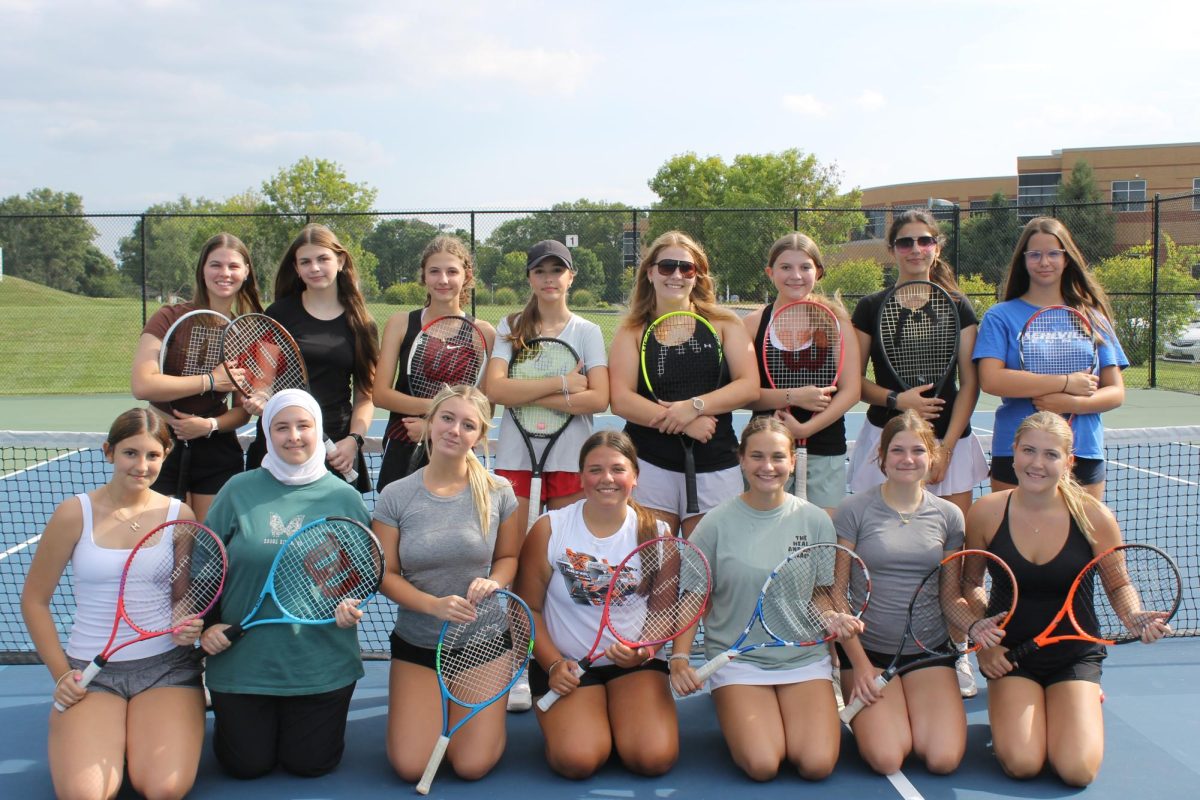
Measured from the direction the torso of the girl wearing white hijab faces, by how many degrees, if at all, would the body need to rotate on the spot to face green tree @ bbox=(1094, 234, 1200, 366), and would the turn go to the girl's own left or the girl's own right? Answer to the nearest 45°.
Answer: approximately 135° to the girl's own left

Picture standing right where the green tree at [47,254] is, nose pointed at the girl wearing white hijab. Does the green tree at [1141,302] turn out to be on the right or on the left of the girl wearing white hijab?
left

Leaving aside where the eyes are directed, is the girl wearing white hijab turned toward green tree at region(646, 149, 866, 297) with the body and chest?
no

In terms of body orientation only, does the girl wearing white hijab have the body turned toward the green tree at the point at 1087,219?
no

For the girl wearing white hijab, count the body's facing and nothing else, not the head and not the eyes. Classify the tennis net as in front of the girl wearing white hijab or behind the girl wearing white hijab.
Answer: behind

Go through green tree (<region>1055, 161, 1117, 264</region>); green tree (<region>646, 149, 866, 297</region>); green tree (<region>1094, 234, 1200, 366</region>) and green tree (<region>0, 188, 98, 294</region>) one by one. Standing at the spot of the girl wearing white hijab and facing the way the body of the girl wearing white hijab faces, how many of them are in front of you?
0

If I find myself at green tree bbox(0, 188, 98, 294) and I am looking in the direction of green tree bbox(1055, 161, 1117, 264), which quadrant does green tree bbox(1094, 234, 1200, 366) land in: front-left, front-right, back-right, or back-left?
front-right

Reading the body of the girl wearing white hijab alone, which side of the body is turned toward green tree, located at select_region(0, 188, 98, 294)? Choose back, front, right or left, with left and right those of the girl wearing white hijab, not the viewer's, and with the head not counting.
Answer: back

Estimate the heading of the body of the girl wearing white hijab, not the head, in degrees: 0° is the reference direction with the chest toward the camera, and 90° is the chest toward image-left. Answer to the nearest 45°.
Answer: approximately 0°

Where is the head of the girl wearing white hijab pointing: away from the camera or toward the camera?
toward the camera
